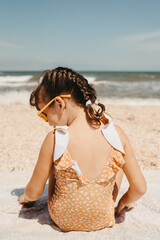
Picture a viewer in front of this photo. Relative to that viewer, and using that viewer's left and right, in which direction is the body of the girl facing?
facing away from the viewer

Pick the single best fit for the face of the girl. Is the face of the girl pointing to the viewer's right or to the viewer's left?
to the viewer's left
